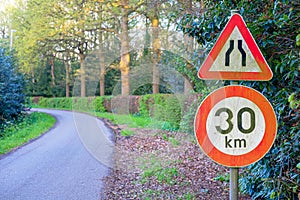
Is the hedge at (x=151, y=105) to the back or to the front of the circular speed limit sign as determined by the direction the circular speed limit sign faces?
to the back

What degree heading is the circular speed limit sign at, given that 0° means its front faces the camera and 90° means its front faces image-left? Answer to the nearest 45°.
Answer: approximately 0°

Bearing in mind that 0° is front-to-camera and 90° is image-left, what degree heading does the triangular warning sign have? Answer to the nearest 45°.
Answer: approximately 0°

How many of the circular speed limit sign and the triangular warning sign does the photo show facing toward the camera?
2
